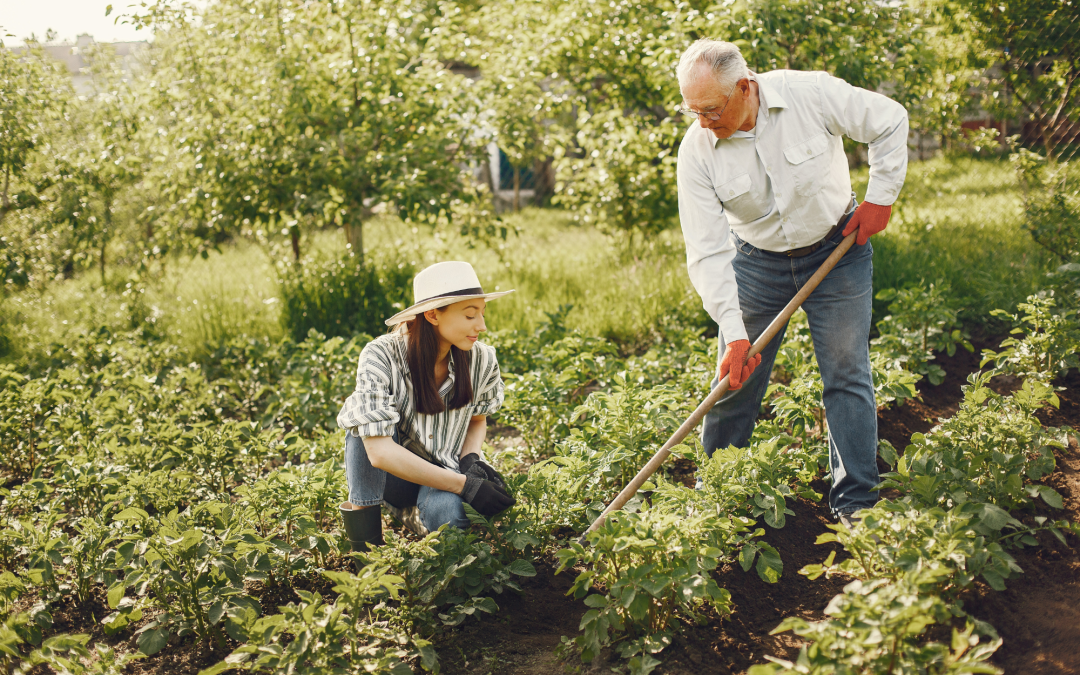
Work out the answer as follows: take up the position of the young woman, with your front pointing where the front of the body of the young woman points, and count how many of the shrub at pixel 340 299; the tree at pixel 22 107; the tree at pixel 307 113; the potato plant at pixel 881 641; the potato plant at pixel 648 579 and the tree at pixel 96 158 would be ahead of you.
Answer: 2

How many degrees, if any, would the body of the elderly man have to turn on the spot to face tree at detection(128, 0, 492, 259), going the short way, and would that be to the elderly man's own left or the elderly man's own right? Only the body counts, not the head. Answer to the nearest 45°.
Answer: approximately 90° to the elderly man's own right

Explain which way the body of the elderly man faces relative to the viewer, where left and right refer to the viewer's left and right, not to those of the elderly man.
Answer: facing the viewer and to the left of the viewer

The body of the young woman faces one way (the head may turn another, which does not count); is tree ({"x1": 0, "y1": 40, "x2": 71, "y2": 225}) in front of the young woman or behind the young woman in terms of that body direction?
behind

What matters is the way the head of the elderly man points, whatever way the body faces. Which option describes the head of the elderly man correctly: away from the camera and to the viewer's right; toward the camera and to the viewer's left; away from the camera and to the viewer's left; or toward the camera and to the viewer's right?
toward the camera and to the viewer's left

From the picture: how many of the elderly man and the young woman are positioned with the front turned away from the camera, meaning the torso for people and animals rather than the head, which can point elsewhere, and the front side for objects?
0

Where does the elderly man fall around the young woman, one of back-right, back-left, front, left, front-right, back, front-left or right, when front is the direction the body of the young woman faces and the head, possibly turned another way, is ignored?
front-left

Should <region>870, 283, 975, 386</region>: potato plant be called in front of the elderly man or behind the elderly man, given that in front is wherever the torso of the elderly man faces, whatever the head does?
behind

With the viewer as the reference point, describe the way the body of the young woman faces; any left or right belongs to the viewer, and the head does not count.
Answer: facing the viewer and to the right of the viewer

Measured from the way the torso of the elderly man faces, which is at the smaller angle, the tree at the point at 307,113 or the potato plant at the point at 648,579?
the potato plant

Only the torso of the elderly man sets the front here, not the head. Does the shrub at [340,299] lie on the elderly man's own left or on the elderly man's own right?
on the elderly man's own right

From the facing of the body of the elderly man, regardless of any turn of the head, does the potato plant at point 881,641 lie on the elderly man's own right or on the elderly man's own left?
on the elderly man's own left
